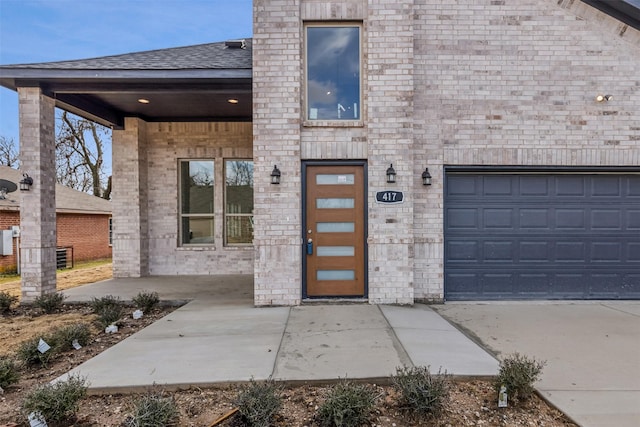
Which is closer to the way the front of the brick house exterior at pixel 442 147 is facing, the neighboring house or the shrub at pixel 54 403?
the shrub

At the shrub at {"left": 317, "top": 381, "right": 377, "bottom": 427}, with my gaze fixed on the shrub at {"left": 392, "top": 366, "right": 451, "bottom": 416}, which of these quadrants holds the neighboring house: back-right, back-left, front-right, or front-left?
back-left

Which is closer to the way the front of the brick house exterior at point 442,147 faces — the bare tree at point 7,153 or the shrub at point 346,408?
the shrub

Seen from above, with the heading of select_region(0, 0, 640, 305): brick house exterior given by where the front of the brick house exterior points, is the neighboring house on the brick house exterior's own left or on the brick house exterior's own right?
on the brick house exterior's own right

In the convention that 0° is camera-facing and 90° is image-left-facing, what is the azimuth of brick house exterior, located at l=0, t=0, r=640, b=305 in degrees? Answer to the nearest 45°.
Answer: approximately 0°

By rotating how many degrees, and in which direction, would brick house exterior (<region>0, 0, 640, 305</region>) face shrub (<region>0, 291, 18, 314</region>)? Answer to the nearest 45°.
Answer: approximately 90° to its right

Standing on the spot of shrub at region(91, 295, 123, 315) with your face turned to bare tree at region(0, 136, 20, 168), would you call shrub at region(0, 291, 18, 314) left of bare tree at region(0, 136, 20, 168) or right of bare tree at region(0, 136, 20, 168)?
left

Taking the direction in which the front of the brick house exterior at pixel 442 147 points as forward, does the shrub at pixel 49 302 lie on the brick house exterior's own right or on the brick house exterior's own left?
on the brick house exterior's own right

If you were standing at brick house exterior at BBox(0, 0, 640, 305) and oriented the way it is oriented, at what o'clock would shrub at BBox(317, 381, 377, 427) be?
The shrub is roughly at 1 o'clock from the brick house exterior.

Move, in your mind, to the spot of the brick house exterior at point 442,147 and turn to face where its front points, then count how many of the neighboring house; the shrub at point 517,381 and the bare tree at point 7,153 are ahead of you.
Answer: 1
